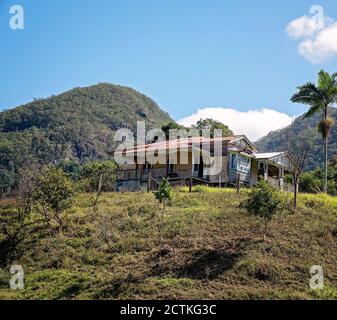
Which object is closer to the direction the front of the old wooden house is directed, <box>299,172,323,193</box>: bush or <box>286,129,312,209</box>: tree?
the tree

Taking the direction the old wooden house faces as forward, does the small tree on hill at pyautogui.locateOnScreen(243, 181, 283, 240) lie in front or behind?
in front

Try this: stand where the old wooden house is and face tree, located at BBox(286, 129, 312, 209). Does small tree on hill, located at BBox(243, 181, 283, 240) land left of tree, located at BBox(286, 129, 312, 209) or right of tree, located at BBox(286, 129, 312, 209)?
right

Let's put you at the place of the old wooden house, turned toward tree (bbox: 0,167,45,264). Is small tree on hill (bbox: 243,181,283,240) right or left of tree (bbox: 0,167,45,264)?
left

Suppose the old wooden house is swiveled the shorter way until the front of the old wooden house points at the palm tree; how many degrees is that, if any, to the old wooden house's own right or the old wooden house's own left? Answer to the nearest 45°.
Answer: approximately 45° to the old wooden house's own left

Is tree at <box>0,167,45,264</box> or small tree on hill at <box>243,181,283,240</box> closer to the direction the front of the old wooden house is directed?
the small tree on hill

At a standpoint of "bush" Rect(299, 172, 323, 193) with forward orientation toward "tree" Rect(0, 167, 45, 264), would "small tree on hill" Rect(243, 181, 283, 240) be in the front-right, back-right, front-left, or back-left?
front-left

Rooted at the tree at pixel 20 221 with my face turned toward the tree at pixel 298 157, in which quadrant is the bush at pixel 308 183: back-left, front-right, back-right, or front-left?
front-left

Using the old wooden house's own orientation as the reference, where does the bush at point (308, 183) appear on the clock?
The bush is roughly at 9 o'clock from the old wooden house.

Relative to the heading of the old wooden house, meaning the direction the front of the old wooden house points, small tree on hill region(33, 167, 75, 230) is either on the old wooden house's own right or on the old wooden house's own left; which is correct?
on the old wooden house's own right

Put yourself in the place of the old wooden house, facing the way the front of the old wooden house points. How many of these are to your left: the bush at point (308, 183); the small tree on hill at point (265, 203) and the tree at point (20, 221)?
1

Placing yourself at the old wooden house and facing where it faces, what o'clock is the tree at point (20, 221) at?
The tree is roughly at 3 o'clock from the old wooden house.
